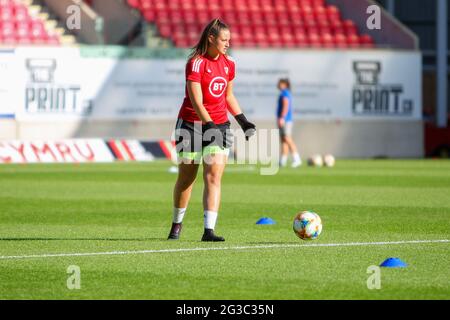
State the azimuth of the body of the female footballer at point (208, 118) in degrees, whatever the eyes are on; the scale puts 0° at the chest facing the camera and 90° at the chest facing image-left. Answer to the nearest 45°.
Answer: approximately 315°

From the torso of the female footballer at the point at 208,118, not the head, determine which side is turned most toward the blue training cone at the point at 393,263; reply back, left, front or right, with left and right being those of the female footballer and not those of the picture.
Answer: front

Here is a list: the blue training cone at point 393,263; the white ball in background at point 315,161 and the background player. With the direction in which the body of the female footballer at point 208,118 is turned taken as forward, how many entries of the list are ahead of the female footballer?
1

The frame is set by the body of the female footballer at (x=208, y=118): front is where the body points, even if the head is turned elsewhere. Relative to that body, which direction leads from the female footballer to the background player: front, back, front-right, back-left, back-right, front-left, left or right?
back-left

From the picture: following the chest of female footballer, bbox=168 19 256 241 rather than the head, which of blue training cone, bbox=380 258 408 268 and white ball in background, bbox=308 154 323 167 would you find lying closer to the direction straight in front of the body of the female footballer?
the blue training cone

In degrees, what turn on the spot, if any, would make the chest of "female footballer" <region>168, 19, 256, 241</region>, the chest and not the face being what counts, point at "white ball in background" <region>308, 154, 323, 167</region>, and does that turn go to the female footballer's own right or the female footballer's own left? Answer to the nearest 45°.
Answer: approximately 135° to the female footballer's own left
